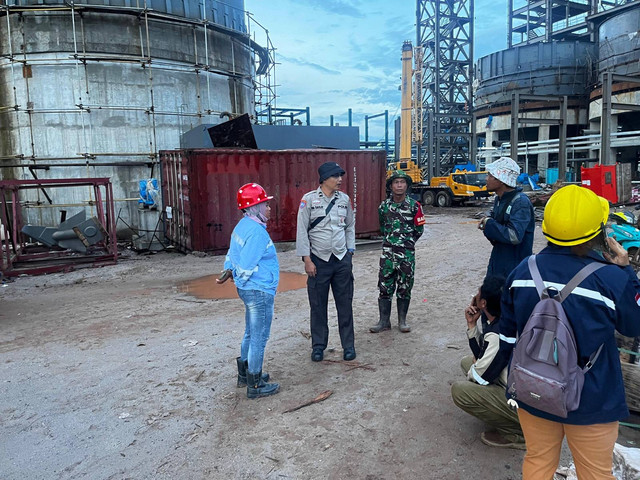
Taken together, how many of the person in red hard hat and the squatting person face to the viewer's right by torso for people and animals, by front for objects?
1

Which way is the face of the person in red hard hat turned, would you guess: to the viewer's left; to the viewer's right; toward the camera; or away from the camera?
to the viewer's right

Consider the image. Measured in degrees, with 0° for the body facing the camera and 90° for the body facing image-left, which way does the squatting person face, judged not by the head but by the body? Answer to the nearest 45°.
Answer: approximately 90°

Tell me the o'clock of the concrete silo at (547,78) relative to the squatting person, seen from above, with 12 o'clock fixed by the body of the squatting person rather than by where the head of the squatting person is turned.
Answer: The concrete silo is roughly at 3 o'clock from the squatting person.

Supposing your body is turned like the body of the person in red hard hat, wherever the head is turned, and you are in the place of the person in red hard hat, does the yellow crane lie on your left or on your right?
on your left

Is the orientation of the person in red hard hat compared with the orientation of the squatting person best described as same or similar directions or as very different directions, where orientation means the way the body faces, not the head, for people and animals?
very different directions

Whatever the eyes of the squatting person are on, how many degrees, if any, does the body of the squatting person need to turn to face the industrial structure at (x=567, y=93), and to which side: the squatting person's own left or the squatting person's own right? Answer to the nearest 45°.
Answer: approximately 90° to the squatting person's own right

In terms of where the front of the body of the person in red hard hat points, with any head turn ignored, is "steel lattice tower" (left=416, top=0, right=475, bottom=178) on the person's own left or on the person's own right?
on the person's own left

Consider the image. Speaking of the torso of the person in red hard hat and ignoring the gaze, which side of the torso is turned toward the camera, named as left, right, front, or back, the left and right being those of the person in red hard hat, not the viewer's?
right

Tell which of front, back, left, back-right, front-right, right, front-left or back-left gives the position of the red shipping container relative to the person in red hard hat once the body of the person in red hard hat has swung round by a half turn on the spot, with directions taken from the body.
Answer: right

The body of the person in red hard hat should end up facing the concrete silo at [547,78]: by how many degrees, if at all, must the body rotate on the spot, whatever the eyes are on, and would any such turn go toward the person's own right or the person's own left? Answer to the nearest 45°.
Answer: approximately 45° to the person's own left
